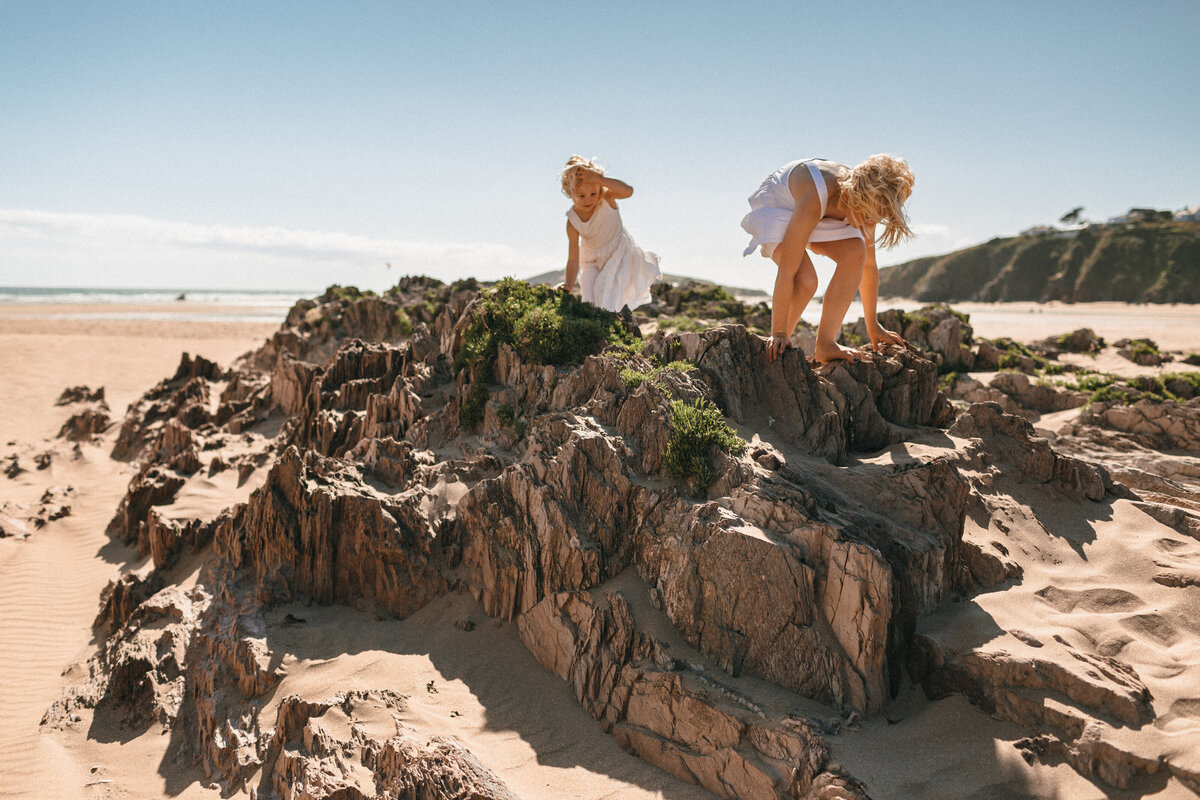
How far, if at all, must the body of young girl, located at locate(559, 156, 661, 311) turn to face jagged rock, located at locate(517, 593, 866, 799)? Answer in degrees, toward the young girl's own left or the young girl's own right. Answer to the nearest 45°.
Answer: approximately 45° to the young girl's own left

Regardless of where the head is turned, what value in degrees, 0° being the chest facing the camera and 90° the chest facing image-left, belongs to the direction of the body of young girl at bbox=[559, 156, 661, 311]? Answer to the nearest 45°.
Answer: approximately 45°

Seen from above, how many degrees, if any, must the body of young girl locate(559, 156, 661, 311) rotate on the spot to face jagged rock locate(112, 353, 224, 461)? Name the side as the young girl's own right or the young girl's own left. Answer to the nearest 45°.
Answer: approximately 90° to the young girl's own right

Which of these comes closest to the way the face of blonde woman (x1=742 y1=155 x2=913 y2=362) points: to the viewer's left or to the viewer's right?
to the viewer's right

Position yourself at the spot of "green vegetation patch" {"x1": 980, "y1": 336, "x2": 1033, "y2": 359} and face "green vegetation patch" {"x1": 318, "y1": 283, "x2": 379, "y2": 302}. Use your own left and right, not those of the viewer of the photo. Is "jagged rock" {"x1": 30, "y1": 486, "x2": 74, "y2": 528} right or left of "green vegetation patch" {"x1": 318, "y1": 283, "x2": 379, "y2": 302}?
left

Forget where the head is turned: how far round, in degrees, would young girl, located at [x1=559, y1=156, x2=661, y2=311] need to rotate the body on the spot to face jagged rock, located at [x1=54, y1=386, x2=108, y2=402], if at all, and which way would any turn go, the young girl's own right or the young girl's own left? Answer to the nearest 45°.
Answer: approximately 90° to the young girl's own right

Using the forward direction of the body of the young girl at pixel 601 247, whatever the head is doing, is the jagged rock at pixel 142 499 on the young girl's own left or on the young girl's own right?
on the young girl's own right

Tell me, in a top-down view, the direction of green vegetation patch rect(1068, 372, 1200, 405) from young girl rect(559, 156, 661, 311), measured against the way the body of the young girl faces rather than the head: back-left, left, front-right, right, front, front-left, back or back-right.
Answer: back-left

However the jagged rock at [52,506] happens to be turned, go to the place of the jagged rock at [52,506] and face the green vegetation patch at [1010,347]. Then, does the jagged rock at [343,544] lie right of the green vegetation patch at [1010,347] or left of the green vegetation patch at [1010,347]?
right
